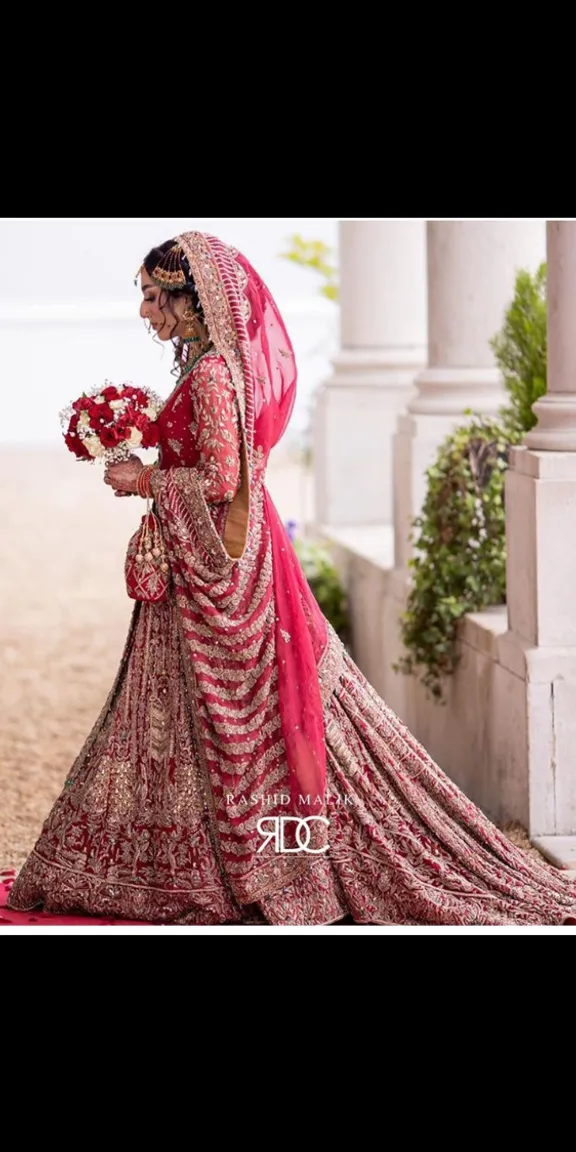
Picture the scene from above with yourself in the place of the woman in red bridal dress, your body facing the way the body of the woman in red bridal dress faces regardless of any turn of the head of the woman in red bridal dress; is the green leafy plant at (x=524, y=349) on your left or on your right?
on your right

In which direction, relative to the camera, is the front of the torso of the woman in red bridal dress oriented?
to the viewer's left

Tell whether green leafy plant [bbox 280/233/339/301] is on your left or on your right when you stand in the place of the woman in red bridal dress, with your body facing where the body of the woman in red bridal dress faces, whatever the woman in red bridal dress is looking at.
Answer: on your right

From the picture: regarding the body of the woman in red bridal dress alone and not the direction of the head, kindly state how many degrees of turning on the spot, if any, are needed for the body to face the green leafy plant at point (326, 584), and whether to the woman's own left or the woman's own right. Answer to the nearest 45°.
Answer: approximately 90° to the woman's own right

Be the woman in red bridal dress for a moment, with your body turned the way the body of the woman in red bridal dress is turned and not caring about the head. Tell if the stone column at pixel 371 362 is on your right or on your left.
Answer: on your right

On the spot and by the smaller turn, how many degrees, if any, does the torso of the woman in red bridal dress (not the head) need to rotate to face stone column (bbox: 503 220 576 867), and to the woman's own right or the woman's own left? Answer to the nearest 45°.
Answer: approximately 135° to the woman's own right
